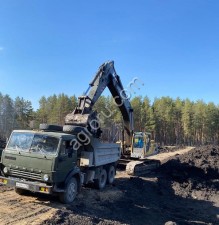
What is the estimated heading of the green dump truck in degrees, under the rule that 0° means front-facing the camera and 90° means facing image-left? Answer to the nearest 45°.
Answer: approximately 45°

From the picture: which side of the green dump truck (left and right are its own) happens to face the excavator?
back

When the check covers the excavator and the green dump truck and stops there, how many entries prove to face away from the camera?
0

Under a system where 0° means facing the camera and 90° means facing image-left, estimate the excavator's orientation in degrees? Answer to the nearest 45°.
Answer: approximately 45°

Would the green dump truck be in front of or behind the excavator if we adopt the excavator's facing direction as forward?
in front

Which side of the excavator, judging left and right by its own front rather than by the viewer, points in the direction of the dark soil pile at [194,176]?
left

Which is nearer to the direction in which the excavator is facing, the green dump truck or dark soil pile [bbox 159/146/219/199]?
the green dump truck
